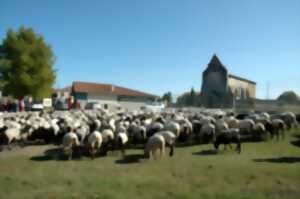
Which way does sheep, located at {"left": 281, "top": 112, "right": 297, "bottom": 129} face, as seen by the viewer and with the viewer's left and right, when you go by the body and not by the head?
facing the viewer and to the left of the viewer

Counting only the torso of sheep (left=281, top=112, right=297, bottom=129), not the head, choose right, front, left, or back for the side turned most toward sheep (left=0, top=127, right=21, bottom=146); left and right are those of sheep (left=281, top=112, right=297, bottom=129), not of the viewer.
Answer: front

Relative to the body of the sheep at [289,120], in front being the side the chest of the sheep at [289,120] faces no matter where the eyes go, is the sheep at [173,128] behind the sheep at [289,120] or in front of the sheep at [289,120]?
in front

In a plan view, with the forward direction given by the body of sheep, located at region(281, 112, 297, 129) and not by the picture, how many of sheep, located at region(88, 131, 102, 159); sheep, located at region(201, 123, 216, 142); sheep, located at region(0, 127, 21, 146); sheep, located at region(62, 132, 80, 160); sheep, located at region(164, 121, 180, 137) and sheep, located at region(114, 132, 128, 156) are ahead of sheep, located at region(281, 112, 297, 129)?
6

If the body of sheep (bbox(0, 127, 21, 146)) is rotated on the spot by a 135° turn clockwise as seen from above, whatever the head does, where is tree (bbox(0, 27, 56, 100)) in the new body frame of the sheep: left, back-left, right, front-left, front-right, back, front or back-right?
front

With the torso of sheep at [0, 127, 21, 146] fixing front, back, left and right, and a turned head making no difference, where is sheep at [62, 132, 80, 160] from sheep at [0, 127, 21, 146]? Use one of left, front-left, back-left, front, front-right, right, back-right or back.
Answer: left

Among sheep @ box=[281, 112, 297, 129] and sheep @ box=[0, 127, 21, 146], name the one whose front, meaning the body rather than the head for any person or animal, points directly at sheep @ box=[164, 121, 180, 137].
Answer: sheep @ box=[281, 112, 297, 129]
